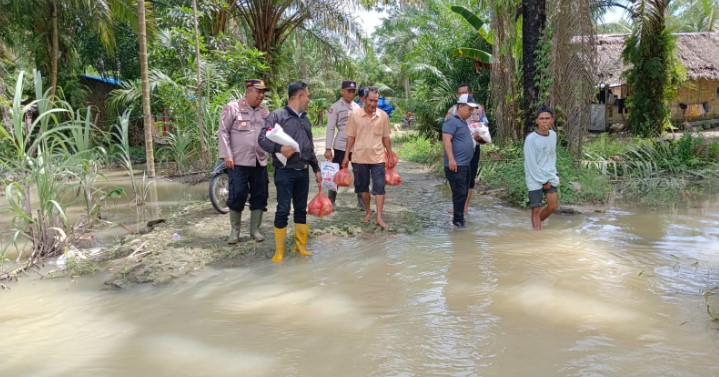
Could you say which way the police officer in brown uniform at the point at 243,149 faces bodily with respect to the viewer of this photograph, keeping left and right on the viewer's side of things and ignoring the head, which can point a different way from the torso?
facing the viewer and to the right of the viewer

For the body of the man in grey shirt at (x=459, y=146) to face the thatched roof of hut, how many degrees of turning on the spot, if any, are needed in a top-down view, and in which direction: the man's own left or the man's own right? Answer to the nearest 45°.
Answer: approximately 90° to the man's own left

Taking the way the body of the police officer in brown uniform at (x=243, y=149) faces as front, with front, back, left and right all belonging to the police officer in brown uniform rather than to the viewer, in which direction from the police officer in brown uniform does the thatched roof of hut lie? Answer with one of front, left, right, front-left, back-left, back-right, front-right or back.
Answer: left

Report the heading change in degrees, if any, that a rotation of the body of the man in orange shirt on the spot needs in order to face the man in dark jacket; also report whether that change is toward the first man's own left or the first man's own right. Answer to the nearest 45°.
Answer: approximately 45° to the first man's own right

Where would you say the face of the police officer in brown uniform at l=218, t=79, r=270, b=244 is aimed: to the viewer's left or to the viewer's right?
to the viewer's right

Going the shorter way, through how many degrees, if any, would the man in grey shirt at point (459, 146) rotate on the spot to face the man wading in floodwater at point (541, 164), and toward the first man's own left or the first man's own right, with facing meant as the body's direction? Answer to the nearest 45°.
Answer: approximately 45° to the first man's own left

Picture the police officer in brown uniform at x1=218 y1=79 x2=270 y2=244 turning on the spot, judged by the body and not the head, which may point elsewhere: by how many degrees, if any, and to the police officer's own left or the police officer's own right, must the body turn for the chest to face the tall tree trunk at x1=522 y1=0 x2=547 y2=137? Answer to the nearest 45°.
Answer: approximately 90° to the police officer's own left

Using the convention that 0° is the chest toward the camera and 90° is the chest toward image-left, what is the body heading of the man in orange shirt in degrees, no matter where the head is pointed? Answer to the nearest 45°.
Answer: approximately 0°

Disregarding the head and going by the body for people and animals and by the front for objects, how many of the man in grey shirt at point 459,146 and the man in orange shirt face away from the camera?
0

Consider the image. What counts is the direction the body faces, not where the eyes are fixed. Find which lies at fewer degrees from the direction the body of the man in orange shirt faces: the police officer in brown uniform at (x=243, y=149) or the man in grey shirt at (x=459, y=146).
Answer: the police officer in brown uniform

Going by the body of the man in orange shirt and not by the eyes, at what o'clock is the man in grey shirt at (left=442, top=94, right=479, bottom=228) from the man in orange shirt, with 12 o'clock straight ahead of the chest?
The man in grey shirt is roughly at 9 o'clock from the man in orange shirt.
